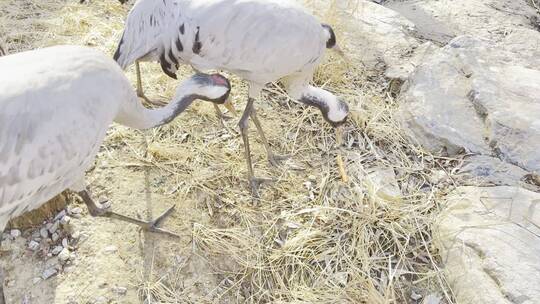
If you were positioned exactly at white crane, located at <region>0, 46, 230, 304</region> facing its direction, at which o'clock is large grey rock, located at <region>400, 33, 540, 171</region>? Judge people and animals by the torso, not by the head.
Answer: The large grey rock is roughly at 12 o'clock from the white crane.

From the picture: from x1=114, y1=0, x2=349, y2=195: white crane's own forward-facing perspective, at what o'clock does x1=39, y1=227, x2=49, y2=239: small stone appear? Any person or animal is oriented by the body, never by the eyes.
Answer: The small stone is roughly at 5 o'clock from the white crane.

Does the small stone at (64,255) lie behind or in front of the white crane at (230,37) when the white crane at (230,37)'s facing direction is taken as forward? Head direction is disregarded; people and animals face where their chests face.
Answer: behind

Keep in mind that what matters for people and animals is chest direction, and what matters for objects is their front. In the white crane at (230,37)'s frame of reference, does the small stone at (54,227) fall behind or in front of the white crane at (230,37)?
behind

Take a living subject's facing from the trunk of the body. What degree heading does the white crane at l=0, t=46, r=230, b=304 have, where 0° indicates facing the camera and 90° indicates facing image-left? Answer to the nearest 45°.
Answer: approximately 270°

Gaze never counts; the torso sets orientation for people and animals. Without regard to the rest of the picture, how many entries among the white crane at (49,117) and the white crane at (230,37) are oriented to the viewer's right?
2

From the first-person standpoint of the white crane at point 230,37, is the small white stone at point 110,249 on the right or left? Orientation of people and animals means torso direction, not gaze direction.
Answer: on its right

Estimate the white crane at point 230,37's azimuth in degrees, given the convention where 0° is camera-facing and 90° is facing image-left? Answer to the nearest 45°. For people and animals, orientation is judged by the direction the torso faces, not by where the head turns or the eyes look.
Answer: approximately 270°
